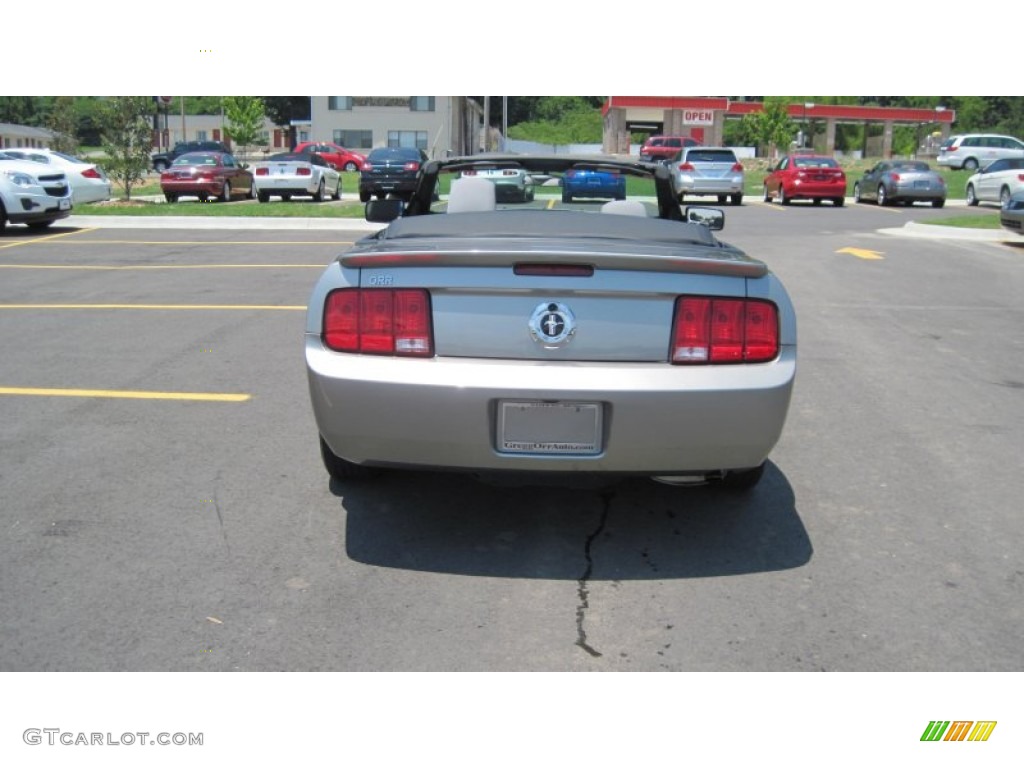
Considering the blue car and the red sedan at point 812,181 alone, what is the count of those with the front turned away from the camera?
2

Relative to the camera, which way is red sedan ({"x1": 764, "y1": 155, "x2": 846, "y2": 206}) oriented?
away from the camera

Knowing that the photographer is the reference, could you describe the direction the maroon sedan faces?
facing away from the viewer and to the right of the viewer

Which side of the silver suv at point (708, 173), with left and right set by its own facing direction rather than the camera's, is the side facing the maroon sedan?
left

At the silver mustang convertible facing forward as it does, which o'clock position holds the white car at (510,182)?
The white car is roughly at 12 o'clock from the silver mustang convertible.

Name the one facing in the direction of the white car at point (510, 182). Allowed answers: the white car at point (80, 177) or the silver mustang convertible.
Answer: the silver mustang convertible

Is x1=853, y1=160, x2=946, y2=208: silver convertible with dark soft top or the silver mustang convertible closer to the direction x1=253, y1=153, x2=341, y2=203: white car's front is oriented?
the silver convertible with dark soft top

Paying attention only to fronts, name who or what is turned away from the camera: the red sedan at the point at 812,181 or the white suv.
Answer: the red sedan

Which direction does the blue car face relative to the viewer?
away from the camera

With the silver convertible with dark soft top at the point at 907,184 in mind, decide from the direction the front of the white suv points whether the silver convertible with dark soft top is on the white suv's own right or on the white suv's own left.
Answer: on the white suv's own left

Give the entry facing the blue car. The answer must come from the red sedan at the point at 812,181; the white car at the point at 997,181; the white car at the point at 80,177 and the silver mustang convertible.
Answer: the silver mustang convertible

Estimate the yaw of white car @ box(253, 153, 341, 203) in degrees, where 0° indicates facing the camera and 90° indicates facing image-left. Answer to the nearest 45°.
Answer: approximately 225°

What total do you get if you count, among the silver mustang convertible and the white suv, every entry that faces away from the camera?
1
